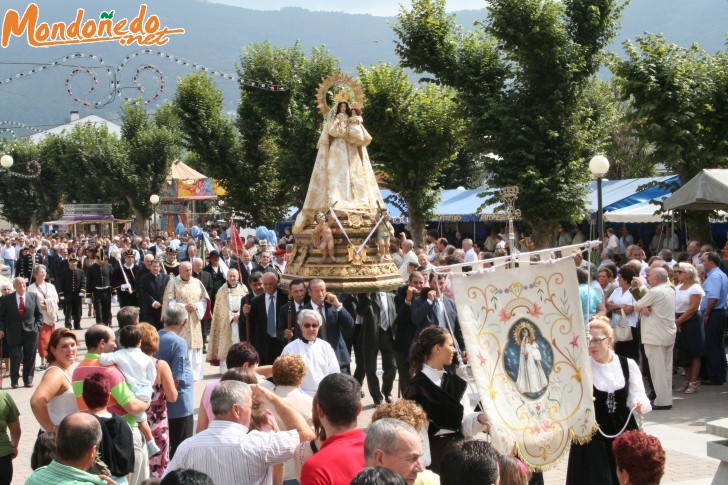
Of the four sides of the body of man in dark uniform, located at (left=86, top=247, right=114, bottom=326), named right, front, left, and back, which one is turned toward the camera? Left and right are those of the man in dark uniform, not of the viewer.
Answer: front

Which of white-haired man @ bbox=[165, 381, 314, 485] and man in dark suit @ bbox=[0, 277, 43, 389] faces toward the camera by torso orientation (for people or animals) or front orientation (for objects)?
the man in dark suit

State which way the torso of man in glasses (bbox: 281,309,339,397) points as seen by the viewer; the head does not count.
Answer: toward the camera

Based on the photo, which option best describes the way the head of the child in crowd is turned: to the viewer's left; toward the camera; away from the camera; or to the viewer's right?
away from the camera

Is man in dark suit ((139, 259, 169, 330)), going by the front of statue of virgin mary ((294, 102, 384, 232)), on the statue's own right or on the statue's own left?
on the statue's own right

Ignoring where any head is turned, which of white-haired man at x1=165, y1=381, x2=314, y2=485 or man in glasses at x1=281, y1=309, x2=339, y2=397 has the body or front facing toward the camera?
the man in glasses

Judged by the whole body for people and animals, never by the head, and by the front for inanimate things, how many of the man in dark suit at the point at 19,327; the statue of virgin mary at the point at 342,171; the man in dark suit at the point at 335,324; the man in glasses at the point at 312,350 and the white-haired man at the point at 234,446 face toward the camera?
4

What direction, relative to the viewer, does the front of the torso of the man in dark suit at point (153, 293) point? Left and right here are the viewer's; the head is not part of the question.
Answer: facing the viewer

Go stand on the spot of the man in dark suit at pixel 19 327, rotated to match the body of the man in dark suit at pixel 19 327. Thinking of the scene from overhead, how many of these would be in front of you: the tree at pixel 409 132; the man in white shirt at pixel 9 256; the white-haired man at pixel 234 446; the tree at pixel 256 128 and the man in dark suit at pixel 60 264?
1

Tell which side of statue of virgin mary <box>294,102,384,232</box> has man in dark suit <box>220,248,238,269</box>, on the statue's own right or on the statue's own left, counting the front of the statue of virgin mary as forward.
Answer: on the statue's own right

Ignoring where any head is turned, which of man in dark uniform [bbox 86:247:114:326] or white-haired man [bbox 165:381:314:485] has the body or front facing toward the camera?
the man in dark uniform

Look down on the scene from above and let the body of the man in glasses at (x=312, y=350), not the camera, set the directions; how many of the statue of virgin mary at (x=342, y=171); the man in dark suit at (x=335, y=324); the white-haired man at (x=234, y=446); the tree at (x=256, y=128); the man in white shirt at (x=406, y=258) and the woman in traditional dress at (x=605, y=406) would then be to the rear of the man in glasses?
4

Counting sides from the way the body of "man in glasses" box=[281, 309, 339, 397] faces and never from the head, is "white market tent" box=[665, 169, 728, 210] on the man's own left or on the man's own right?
on the man's own left

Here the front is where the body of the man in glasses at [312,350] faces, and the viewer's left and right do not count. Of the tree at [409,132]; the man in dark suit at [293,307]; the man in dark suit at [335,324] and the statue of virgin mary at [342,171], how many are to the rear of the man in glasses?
4
